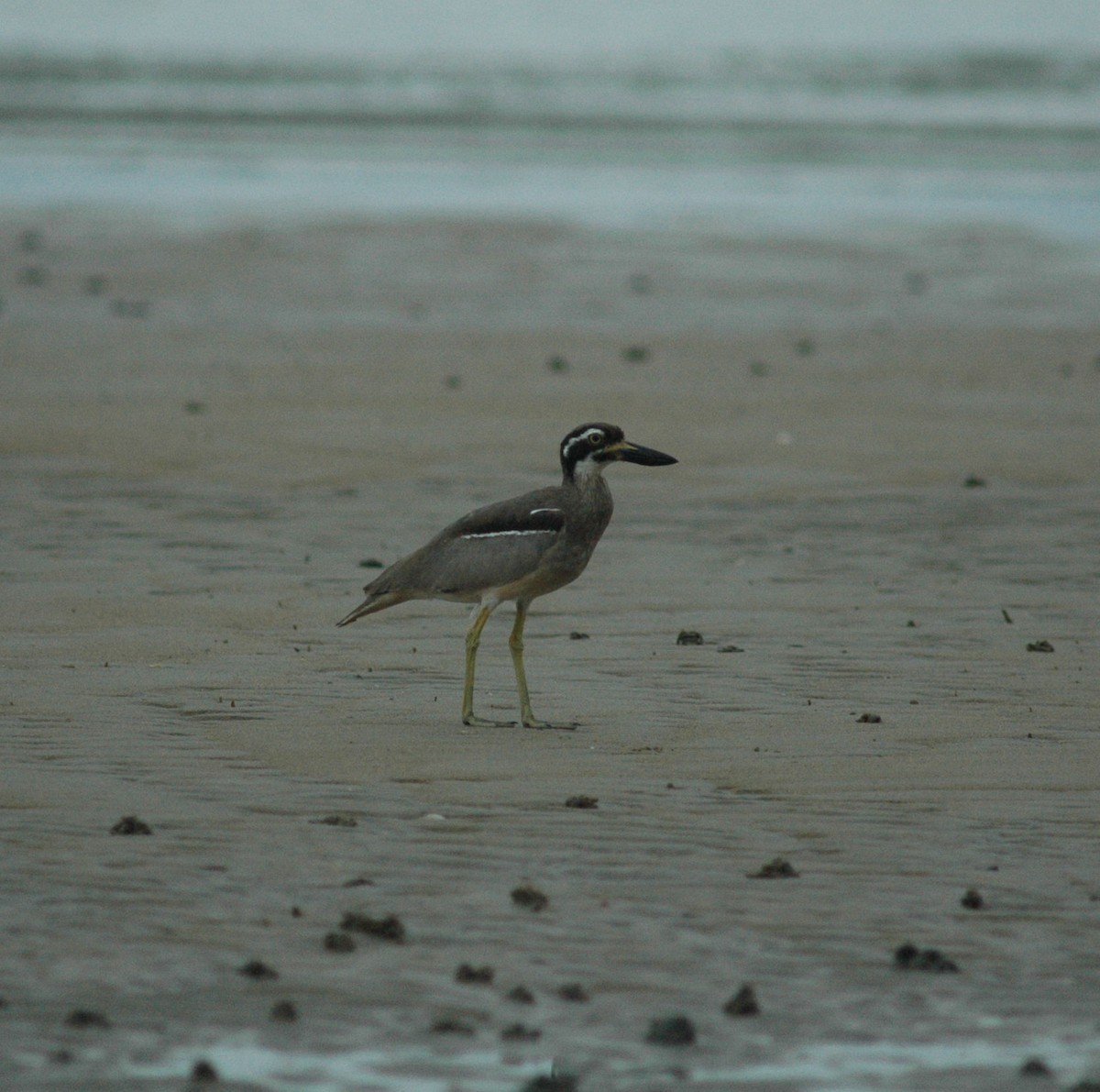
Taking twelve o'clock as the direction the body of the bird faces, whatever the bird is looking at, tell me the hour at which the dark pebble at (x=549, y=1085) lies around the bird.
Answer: The dark pebble is roughly at 3 o'clock from the bird.

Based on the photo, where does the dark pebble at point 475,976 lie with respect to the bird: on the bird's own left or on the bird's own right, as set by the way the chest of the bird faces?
on the bird's own right

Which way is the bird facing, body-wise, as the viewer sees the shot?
to the viewer's right

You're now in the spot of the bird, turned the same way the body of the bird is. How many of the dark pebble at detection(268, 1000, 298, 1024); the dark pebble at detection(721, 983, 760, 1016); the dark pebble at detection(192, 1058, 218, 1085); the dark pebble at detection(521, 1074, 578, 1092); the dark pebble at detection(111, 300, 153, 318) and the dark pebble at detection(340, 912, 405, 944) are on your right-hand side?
5

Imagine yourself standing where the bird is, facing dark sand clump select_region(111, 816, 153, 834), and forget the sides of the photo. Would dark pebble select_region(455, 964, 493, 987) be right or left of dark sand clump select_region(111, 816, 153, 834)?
left

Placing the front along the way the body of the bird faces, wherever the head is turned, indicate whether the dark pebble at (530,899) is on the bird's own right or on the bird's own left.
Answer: on the bird's own right

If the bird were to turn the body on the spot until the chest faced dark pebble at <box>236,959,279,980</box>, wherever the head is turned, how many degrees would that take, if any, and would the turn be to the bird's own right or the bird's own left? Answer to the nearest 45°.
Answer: approximately 90° to the bird's own right

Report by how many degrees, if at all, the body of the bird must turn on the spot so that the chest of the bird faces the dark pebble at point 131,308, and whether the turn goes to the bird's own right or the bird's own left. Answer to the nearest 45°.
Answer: approximately 90° to the bird's own left

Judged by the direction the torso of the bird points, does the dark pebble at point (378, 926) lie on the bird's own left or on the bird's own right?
on the bird's own right

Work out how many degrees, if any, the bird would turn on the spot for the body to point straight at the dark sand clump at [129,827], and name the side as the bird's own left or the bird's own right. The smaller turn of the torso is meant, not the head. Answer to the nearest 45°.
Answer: approximately 135° to the bird's own right

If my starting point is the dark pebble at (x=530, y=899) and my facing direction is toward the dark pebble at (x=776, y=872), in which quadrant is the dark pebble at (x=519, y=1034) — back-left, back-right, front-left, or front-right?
back-right

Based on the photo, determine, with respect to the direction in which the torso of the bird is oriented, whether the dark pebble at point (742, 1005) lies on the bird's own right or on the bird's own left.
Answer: on the bird's own right

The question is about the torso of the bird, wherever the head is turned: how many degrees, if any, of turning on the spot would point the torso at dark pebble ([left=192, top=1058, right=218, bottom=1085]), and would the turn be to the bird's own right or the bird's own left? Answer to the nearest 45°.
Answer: approximately 90° to the bird's own right

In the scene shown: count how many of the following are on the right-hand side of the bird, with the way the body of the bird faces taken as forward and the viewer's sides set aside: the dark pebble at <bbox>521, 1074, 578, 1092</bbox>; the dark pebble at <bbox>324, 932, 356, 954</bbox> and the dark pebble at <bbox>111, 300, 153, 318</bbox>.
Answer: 2

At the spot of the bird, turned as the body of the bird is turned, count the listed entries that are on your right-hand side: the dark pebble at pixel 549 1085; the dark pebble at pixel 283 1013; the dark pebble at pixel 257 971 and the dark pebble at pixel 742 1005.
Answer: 4
